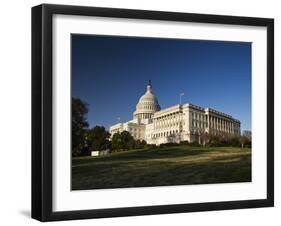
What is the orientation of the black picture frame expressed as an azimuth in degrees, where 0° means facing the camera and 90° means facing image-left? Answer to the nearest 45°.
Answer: approximately 315°
